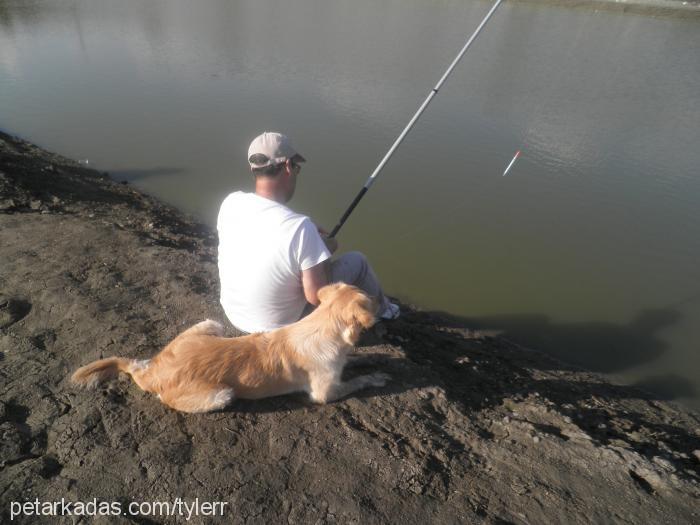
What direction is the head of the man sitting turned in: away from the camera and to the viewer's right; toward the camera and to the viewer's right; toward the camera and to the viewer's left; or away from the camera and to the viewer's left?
away from the camera and to the viewer's right

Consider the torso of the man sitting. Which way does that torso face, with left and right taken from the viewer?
facing away from the viewer and to the right of the viewer
